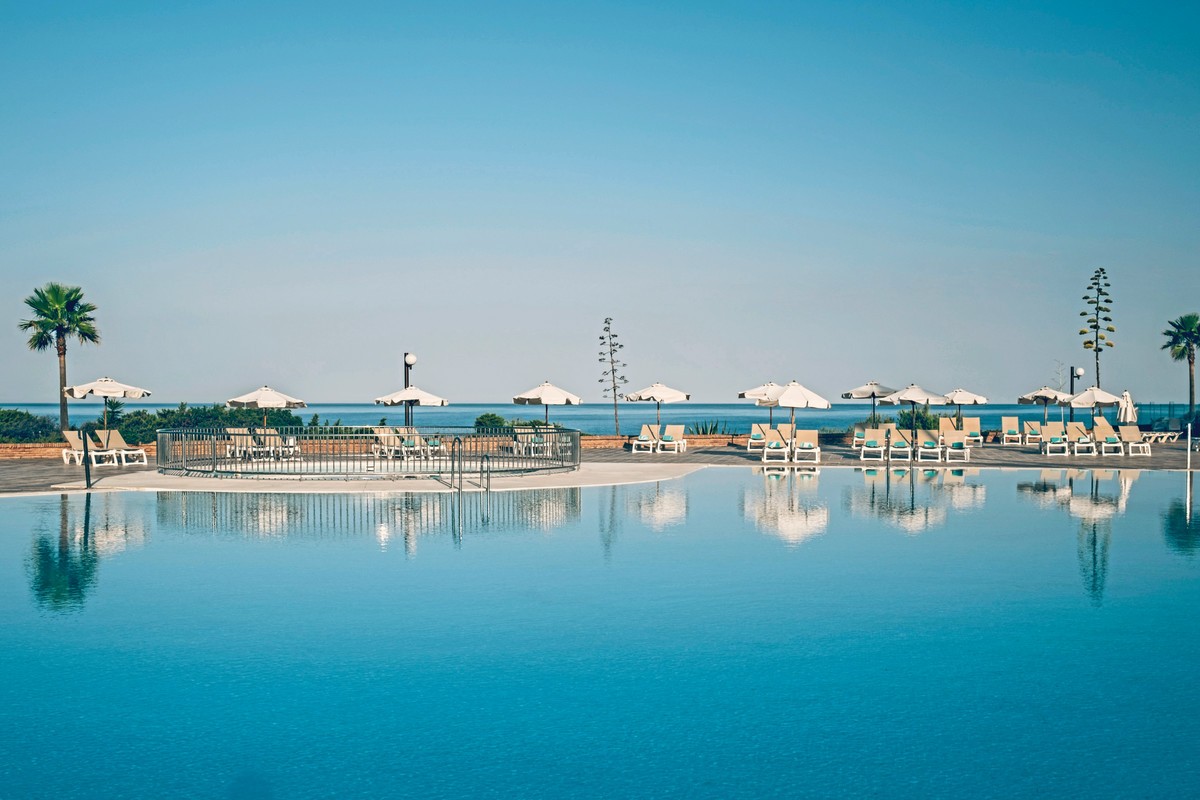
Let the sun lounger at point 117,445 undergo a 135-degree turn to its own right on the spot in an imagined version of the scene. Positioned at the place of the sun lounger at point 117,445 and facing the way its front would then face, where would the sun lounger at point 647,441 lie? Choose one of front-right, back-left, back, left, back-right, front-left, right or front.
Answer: back

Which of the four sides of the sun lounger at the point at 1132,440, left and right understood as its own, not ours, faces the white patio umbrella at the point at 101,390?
right

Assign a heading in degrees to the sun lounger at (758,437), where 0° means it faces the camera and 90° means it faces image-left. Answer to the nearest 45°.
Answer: approximately 0°

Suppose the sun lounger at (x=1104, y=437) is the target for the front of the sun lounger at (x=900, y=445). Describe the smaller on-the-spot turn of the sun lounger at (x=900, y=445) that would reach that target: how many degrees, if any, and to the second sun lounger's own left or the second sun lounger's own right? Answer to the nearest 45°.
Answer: approximately 135° to the second sun lounger's own left

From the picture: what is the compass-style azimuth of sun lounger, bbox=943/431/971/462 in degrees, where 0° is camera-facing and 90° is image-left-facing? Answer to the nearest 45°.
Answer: approximately 0°

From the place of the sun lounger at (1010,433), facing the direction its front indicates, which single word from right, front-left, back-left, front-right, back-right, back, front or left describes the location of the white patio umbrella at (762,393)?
front-right

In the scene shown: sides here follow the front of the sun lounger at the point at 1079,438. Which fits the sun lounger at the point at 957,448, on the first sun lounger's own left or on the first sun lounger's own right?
on the first sun lounger's own right

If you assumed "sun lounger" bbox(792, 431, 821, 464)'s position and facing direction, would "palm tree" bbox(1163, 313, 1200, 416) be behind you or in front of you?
behind

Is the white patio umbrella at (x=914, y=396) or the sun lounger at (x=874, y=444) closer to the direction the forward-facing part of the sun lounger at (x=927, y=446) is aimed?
the sun lounger

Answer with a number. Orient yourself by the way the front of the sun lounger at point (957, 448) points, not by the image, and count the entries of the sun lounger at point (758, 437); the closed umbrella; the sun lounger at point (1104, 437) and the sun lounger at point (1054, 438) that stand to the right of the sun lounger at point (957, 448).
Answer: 1

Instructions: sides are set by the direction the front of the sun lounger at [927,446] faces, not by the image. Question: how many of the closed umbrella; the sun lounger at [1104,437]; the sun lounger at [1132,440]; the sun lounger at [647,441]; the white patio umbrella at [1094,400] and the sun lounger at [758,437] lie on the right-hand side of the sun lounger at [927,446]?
2
